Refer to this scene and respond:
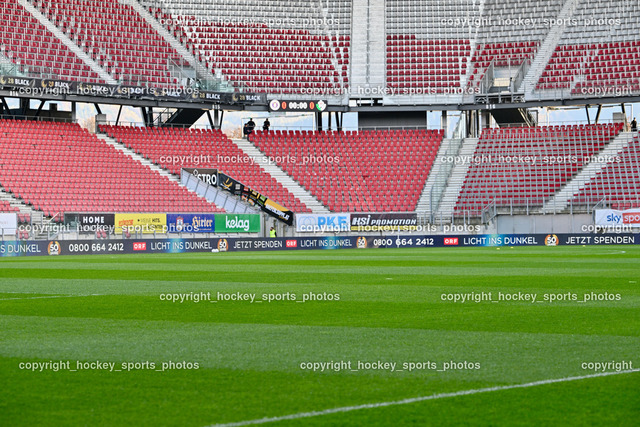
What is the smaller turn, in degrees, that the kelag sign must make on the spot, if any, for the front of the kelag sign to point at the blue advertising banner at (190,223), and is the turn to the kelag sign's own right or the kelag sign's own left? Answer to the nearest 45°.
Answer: approximately 90° to the kelag sign's own right

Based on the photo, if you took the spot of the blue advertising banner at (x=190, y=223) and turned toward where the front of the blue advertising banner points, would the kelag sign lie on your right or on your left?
on your left

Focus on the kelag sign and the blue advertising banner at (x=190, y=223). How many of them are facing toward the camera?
2

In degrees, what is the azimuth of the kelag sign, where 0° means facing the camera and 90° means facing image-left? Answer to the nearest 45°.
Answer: approximately 0°
